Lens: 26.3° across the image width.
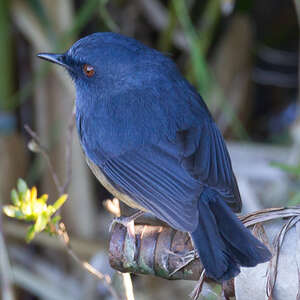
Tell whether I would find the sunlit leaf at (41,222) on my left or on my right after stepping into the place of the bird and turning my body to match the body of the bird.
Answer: on my left

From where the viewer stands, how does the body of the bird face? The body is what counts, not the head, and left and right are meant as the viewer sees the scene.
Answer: facing away from the viewer and to the left of the viewer
